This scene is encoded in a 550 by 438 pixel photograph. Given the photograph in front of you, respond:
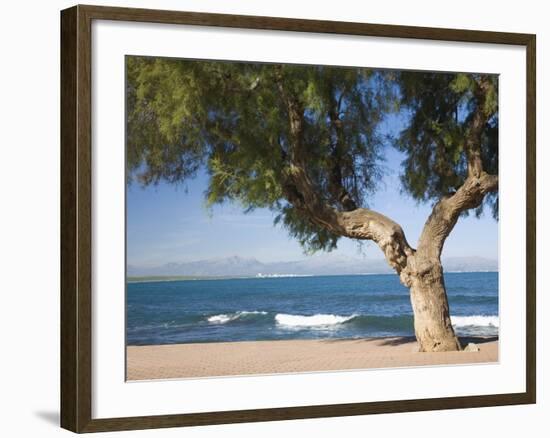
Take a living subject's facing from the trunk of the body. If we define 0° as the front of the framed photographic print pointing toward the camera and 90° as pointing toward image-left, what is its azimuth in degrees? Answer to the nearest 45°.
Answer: approximately 315°
